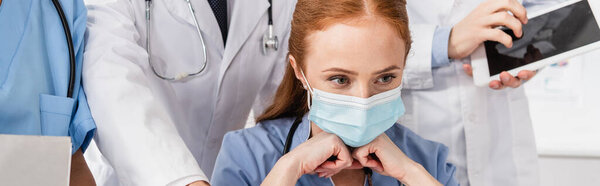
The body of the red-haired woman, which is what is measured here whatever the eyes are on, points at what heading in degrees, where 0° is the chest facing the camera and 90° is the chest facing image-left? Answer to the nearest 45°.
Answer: approximately 0°

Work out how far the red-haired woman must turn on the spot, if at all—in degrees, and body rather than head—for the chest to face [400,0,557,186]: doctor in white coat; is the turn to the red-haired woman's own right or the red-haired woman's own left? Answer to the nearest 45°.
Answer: approximately 135° to the red-haired woman's own left
